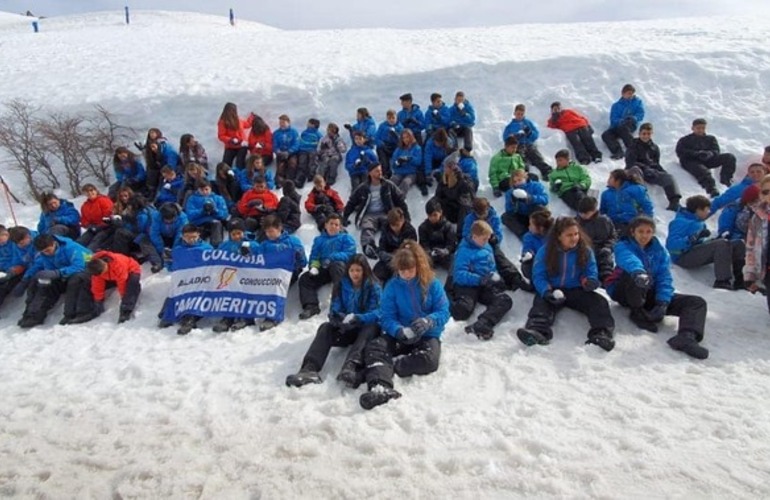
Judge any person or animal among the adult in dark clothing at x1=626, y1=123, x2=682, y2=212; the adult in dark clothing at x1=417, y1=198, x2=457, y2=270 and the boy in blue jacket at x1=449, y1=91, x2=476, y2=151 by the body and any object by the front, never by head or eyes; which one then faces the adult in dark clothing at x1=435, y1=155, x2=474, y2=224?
the boy in blue jacket

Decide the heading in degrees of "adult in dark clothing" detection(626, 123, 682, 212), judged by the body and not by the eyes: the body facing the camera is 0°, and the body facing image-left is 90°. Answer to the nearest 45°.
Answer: approximately 315°

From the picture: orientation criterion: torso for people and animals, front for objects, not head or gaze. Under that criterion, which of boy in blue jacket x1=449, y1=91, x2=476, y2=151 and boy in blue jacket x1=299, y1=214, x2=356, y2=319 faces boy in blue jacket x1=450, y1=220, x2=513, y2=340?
boy in blue jacket x1=449, y1=91, x2=476, y2=151

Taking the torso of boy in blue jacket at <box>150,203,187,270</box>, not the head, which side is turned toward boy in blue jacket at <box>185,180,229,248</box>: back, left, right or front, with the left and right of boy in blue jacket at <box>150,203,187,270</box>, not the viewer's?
left

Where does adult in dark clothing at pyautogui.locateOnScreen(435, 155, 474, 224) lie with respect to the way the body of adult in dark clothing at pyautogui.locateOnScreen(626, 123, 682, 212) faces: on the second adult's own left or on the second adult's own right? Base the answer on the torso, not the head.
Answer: on the second adult's own right

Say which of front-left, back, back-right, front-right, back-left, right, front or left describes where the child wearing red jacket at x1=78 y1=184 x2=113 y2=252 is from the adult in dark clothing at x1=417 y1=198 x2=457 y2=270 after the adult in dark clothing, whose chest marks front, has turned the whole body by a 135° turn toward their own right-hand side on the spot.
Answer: front-left

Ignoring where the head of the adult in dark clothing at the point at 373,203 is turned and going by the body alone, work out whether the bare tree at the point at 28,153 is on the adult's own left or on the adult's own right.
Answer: on the adult's own right
